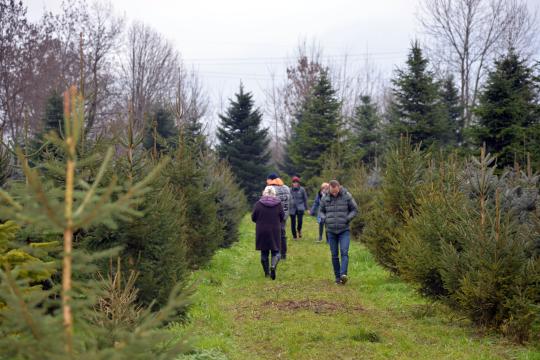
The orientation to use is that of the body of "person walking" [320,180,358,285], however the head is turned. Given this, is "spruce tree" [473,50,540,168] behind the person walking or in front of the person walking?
behind

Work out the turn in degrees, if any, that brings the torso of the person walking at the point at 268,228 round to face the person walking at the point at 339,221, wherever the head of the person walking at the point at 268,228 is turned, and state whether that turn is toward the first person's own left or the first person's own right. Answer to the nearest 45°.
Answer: approximately 135° to the first person's own right

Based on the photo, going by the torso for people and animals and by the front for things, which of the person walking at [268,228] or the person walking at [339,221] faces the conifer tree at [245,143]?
the person walking at [268,228]

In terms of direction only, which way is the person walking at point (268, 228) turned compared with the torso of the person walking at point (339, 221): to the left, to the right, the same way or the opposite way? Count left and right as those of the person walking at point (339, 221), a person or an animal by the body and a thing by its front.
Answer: the opposite way

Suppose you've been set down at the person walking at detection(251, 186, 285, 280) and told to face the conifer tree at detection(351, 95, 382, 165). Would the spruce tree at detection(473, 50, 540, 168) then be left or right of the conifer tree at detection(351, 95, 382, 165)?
right

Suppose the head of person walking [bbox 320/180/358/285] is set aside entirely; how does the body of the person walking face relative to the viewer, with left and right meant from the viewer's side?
facing the viewer

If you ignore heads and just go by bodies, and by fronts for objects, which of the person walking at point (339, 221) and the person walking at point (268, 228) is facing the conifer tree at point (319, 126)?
the person walking at point (268, 228)

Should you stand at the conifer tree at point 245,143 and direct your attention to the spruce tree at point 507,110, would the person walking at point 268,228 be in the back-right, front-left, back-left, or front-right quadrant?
front-right

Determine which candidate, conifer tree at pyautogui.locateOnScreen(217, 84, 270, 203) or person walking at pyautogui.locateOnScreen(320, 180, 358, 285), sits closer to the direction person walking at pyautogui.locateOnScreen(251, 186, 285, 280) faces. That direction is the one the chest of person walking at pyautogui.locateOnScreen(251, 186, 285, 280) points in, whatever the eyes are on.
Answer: the conifer tree

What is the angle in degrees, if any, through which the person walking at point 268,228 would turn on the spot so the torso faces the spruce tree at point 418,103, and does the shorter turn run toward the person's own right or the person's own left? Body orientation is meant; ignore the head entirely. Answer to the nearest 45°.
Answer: approximately 45° to the person's own right

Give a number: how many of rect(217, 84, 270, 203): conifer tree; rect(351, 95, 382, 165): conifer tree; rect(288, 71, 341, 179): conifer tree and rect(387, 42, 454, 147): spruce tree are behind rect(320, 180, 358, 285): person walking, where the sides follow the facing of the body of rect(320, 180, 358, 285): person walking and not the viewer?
4

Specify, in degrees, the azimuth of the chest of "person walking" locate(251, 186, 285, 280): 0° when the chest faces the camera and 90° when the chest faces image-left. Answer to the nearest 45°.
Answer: approximately 180°

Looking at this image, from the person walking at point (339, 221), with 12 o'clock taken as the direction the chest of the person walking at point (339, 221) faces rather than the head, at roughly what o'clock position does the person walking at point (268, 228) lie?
the person walking at point (268, 228) is roughly at 4 o'clock from the person walking at point (339, 221).

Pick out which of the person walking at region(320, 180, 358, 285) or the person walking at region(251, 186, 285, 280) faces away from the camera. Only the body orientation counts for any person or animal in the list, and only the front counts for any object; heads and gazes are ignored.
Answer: the person walking at region(251, 186, 285, 280)

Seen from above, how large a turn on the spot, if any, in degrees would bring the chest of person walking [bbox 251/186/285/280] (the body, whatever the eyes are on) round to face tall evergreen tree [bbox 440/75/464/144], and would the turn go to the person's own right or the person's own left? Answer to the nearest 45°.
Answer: approximately 45° to the person's own right

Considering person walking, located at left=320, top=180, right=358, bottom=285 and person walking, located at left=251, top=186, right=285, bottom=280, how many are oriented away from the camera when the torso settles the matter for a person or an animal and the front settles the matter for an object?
1
